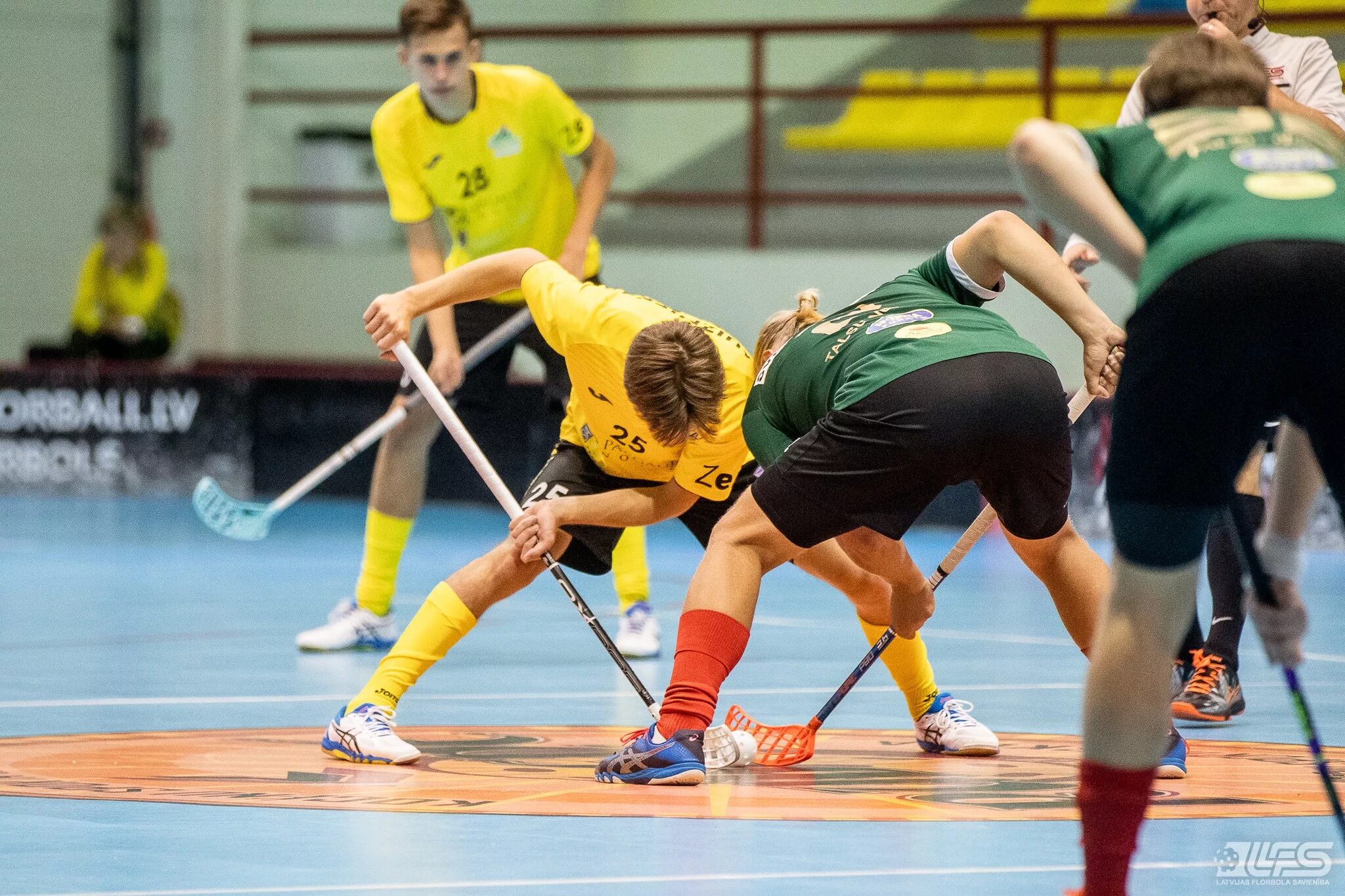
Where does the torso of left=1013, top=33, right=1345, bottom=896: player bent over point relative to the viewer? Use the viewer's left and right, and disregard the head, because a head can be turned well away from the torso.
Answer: facing away from the viewer

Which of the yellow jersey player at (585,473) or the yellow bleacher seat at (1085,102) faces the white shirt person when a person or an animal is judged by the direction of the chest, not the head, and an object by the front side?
the yellow bleacher seat

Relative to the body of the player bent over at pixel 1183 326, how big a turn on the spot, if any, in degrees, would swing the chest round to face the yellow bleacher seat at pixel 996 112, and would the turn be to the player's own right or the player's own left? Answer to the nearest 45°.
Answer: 0° — they already face it

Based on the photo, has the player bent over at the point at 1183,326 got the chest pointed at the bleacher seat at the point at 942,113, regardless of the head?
yes

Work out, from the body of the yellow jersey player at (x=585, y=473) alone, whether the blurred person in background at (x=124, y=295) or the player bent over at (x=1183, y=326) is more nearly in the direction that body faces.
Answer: the player bent over

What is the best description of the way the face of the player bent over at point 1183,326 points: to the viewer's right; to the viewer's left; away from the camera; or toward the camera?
away from the camera

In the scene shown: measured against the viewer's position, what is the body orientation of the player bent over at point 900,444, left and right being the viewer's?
facing away from the viewer and to the left of the viewer

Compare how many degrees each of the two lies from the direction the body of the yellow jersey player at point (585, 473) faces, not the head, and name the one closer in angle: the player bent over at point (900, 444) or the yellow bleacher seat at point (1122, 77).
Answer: the player bent over
